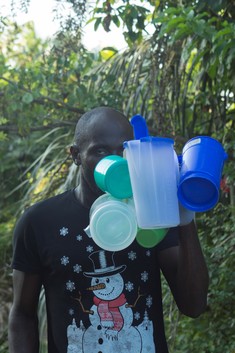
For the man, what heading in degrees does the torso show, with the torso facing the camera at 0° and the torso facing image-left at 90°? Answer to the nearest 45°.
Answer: approximately 0°
